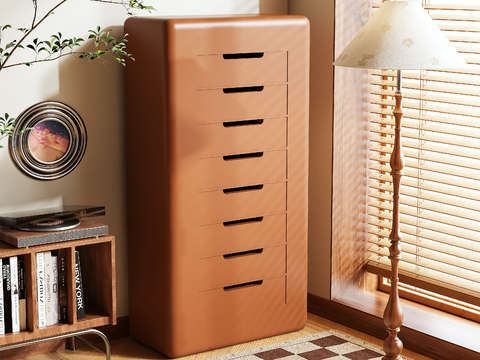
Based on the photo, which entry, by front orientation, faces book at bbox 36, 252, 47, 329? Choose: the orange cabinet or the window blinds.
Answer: the window blinds

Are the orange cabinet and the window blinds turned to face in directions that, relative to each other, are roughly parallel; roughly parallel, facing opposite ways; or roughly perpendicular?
roughly perpendicular

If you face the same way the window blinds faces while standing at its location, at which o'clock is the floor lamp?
The floor lamp is roughly at 11 o'clock from the window blinds.

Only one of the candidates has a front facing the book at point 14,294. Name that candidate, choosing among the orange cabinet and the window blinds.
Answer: the window blinds

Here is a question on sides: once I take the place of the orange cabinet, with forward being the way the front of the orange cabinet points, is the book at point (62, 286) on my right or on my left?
on my right

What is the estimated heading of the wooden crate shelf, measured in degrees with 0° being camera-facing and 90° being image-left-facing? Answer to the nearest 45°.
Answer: approximately 315°

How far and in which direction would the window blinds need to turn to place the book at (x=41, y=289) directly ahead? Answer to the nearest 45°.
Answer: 0° — it already faces it

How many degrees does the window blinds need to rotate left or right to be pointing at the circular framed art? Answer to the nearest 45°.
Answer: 0° — it already faces it

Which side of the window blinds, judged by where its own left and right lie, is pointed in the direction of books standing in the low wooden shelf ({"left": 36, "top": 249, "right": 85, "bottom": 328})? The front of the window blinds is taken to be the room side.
front

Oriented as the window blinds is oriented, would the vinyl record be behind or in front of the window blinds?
in front

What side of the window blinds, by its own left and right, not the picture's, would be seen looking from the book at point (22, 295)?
front

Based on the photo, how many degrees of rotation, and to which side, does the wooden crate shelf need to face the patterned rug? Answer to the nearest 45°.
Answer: approximately 45° to its left

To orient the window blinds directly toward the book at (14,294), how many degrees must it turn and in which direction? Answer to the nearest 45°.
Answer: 0° — it already faces it

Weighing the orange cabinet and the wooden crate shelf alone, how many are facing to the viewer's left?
0

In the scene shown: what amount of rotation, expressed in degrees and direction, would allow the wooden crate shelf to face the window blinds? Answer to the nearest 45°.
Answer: approximately 45° to its left
